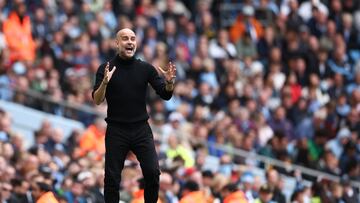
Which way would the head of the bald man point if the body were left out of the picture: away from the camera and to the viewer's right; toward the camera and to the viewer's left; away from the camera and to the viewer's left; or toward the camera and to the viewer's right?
toward the camera and to the viewer's right

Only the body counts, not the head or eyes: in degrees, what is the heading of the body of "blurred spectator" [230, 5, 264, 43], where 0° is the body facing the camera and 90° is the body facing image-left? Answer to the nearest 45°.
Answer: approximately 0°

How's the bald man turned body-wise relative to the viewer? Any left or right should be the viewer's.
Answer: facing the viewer

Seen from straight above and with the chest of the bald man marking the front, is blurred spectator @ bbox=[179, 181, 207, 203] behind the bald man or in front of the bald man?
behind

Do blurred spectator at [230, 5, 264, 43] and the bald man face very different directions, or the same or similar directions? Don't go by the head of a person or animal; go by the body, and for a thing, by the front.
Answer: same or similar directions

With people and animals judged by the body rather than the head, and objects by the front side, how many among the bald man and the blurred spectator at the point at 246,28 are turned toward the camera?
2
